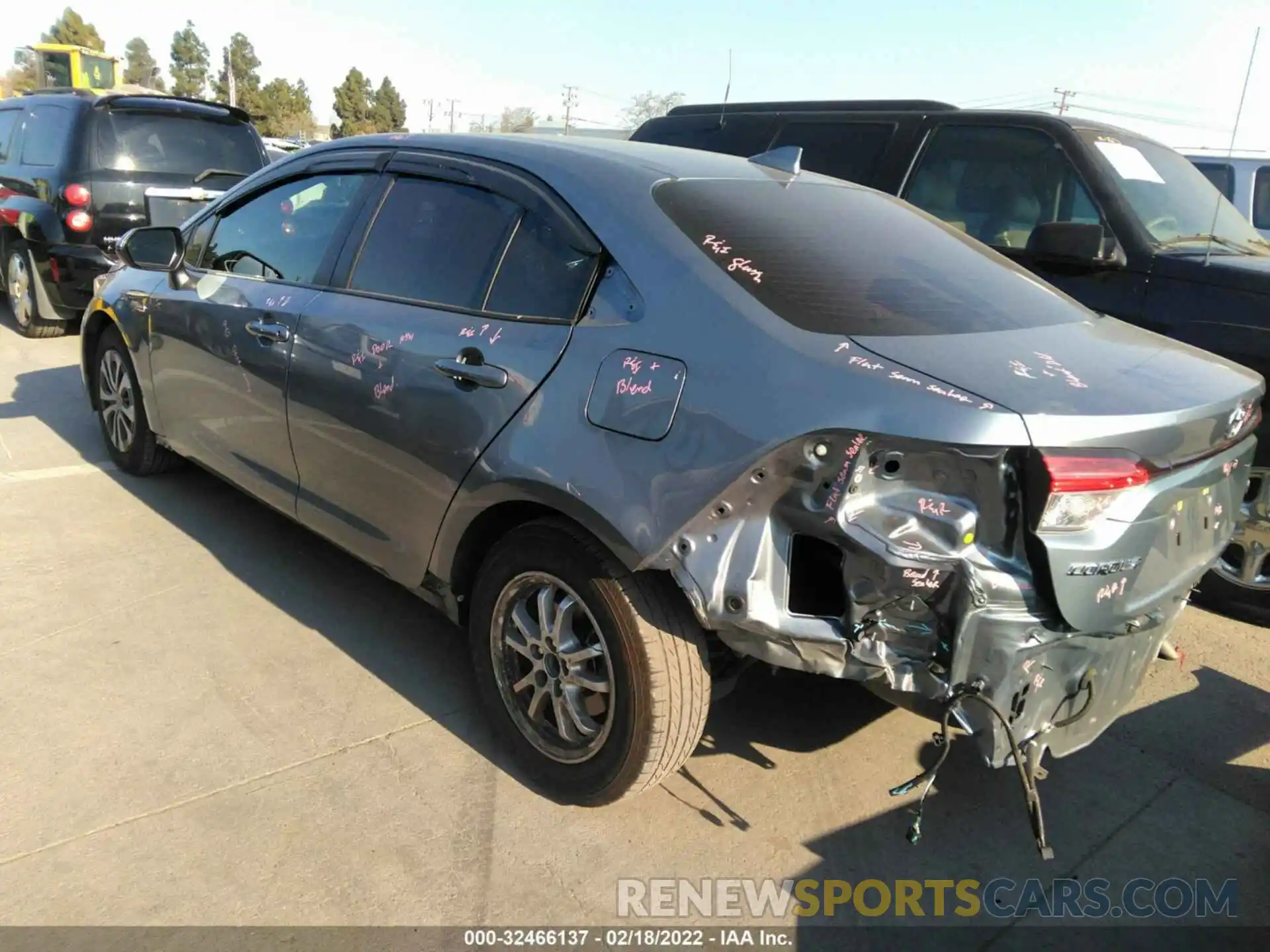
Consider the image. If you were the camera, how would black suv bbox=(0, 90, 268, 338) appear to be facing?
facing away from the viewer and to the left of the viewer

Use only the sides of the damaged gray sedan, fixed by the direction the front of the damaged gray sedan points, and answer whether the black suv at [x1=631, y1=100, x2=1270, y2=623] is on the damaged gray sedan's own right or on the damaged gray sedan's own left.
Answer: on the damaged gray sedan's own right

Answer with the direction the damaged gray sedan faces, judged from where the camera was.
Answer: facing away from the viewer and to the left of the viewer

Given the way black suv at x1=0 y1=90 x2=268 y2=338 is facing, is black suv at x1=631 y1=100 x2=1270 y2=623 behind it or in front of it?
behind

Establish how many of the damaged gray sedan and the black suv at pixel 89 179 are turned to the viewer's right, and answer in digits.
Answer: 0

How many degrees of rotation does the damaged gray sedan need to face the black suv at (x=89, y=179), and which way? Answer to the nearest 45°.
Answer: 0° — it already faces it

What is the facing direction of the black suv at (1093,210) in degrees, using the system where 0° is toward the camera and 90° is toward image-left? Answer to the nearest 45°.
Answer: approximately 315°

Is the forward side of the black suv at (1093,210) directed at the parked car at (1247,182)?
no

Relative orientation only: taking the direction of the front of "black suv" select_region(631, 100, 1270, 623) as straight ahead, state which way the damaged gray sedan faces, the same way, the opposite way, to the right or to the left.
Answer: the opposite way

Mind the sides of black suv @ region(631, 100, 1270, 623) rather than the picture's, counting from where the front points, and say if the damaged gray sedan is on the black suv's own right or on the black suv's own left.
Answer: on the black suv's own right

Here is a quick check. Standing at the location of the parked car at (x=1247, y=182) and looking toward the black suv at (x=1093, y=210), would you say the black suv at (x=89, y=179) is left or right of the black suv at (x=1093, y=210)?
right

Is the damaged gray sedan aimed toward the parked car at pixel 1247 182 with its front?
no

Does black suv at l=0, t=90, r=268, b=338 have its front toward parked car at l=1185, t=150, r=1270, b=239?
no

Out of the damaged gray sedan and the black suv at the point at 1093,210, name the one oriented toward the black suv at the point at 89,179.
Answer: the damaged gray sedan
